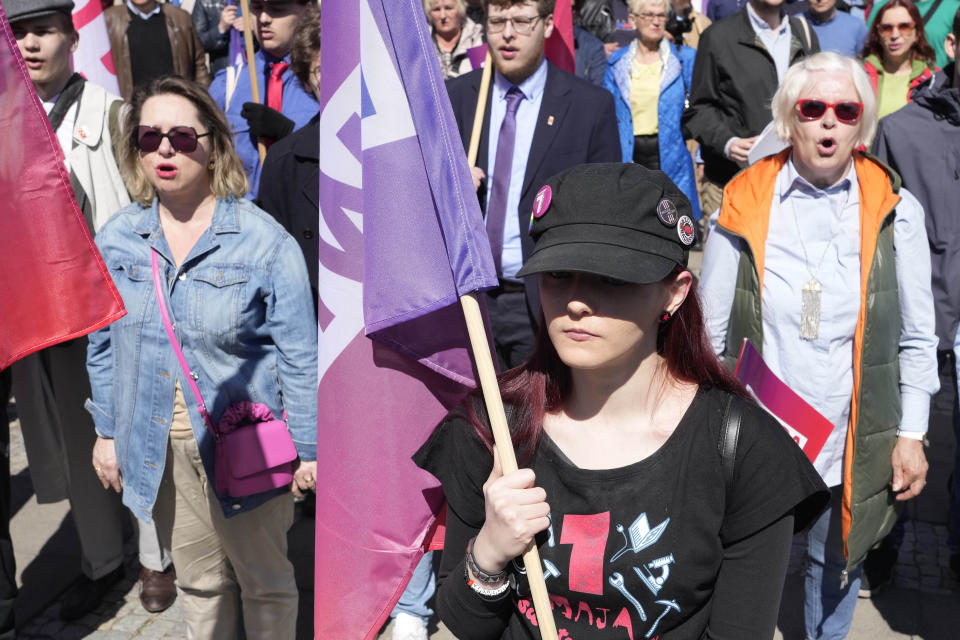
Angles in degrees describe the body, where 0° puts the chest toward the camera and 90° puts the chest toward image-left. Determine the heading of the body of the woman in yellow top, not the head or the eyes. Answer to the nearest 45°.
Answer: approximately 0°

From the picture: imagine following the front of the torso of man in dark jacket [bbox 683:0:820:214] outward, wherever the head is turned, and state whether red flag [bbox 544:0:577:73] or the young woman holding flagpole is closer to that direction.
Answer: the young woman holding flagpole

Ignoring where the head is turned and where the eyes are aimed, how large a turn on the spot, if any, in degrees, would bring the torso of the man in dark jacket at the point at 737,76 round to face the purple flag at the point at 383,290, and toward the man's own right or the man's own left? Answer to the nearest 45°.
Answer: approximately 45° to the man's own right

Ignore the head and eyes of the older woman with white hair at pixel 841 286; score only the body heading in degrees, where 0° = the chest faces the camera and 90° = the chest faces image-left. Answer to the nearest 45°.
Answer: approximately 0°

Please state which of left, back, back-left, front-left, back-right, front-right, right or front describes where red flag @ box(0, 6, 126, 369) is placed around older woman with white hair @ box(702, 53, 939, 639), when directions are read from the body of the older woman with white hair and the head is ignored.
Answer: front-right

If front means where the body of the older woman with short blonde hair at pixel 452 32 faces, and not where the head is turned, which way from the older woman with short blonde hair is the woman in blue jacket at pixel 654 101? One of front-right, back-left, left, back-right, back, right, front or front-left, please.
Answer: left

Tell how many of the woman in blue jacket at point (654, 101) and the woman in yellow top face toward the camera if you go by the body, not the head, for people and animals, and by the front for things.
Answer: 2

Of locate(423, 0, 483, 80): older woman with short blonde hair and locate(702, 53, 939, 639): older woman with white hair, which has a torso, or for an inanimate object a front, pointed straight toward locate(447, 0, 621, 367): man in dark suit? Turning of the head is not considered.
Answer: locate(423, 0, 483, 80): older woman with short blonde hair
